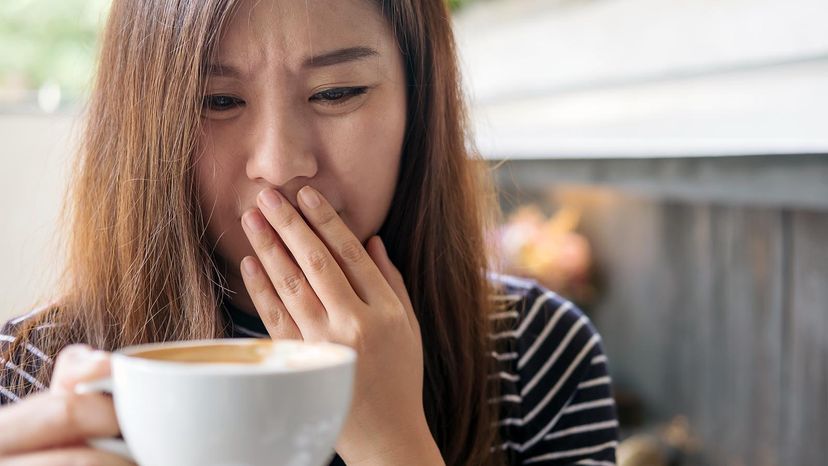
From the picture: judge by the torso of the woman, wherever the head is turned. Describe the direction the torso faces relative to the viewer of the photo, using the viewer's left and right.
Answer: facing the viewer
